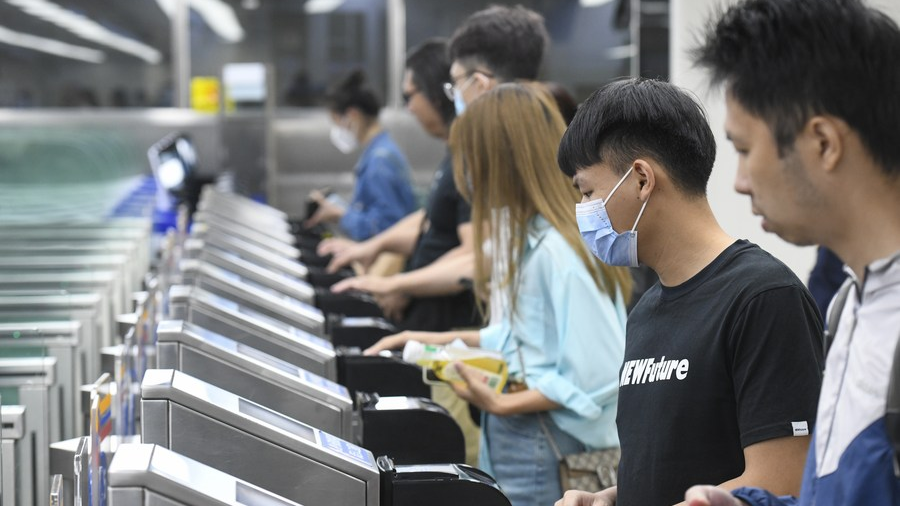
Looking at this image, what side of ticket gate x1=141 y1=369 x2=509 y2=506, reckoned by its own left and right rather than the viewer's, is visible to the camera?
right

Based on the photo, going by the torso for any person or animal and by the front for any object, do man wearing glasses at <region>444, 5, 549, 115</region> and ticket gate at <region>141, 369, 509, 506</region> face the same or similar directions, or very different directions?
very different directions

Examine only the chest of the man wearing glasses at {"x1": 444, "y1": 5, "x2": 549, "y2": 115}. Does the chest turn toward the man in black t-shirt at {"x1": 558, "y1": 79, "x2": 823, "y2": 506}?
no

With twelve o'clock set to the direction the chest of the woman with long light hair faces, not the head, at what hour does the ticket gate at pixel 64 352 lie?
The ticket gate is roughly at 12 o'clock from the woman with long light hair.

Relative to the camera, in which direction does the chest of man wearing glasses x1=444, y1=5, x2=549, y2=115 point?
to the viewer's left

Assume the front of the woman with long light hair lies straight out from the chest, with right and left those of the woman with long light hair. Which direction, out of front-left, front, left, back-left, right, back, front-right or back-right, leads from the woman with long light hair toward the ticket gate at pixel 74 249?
front-right

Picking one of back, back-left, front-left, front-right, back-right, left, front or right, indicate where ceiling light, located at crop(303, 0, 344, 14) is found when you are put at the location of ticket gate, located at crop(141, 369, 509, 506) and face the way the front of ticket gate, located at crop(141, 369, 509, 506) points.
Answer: left

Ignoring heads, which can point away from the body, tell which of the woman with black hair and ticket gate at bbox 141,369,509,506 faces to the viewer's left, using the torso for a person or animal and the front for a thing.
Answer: the woman with black hair

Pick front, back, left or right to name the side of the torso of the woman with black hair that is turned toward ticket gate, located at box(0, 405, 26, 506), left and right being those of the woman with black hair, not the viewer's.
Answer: left

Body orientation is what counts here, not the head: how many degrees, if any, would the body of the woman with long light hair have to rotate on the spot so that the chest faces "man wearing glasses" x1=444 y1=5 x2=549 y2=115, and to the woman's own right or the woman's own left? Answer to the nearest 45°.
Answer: approximately 90° to the woman's own right

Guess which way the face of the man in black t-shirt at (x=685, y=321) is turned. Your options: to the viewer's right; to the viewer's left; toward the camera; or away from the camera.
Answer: to the viewer's left

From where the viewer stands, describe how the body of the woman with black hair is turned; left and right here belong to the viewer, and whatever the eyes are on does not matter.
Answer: facing to the left of the viewer

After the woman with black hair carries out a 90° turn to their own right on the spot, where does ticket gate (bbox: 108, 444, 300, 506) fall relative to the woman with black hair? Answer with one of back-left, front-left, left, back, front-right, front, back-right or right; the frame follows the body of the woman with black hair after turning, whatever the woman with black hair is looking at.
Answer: back

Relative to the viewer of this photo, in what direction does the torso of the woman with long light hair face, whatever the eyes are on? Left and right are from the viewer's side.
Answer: facing to the left of the viewer

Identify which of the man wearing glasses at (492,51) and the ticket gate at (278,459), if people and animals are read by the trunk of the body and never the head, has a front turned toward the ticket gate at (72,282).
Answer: the man wearing glasses

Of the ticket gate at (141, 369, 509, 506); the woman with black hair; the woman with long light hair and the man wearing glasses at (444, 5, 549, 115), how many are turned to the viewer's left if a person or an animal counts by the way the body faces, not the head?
3

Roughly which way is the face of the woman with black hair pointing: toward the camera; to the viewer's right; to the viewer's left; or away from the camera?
to the viewer's left

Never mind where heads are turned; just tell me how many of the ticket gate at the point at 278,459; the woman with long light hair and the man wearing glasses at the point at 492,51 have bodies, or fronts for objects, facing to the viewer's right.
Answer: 1

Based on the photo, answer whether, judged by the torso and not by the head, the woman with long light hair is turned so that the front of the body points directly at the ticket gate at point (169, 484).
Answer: no
